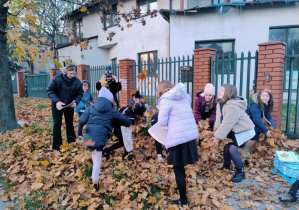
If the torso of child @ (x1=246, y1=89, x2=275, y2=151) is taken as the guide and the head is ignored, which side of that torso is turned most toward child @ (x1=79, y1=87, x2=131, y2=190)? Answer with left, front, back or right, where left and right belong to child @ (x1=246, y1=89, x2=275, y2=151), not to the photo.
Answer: right

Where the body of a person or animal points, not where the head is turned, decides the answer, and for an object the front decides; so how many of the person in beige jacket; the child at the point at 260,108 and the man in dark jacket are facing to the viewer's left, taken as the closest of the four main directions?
1

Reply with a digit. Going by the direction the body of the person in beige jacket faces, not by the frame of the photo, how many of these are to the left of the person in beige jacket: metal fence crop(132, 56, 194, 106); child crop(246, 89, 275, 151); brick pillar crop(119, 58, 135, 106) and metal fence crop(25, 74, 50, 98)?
0

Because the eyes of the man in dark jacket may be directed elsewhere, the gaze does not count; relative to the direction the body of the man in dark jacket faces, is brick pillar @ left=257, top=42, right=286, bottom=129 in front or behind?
in front

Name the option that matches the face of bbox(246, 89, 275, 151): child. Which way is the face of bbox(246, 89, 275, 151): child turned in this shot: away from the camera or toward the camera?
toward the camera

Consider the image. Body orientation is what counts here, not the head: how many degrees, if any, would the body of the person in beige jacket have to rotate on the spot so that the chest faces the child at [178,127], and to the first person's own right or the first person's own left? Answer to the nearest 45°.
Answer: approximately 45° to the first person's own left

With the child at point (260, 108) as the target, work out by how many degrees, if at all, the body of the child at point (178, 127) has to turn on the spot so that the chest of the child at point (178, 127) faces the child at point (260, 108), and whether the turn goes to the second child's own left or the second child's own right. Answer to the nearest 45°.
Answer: approximately 90° to the second child's own right

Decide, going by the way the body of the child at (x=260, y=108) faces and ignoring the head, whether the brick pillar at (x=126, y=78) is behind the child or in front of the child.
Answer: behind

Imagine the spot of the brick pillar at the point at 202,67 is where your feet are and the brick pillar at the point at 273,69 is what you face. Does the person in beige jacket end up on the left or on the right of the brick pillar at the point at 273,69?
right

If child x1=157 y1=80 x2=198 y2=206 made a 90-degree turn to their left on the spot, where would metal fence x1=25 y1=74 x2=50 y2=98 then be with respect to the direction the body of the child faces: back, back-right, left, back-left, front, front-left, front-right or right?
right

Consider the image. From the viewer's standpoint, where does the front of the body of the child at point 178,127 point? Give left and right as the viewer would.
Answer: facing away from the viewer and to the left of the viewer

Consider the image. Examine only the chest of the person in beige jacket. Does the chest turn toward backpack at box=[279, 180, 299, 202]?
no

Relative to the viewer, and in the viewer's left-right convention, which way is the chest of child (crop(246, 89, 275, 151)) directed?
facing the viewer and to the right of the viewer

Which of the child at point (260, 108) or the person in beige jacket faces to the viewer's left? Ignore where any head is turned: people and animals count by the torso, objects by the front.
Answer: the person in beige jacket

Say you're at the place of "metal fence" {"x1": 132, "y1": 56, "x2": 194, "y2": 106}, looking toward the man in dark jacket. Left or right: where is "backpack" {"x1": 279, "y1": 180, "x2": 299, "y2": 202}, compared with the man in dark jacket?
left

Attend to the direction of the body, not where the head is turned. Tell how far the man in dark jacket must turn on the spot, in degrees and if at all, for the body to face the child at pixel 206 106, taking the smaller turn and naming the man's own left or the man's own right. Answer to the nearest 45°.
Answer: approximately 45° to the man's own left

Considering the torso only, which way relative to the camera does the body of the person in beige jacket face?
to the viewer's left
